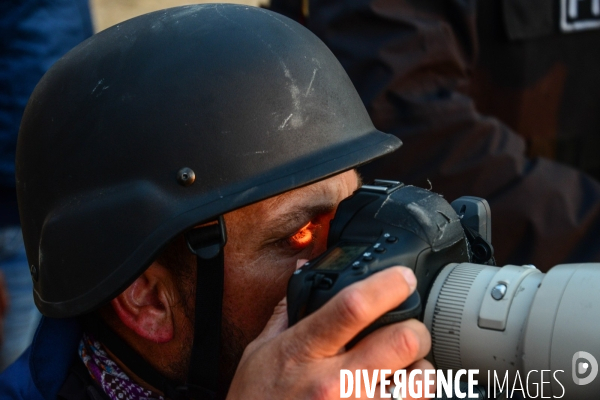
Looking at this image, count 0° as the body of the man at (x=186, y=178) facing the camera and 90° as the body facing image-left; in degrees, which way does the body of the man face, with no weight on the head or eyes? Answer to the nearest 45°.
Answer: approximately 270°

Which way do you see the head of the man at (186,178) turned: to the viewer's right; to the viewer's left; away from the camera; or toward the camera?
to the viewer's right
